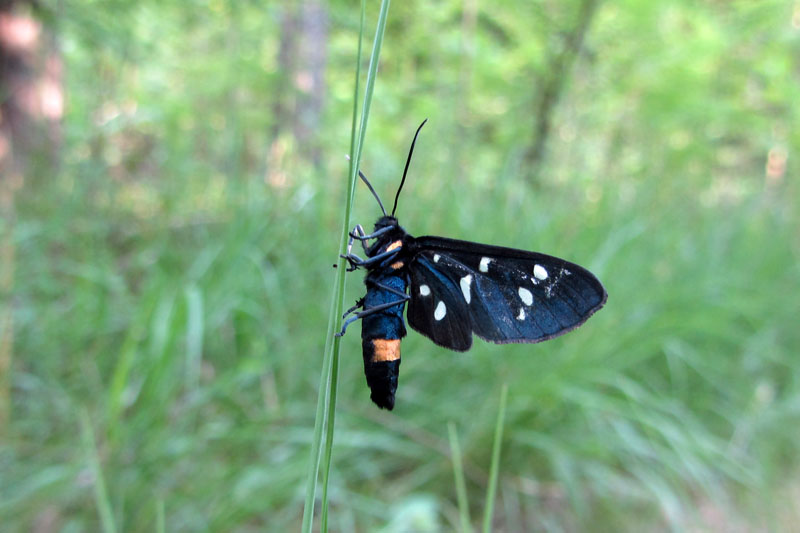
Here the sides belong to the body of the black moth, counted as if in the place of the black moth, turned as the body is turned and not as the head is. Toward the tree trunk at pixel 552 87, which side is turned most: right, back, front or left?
right
